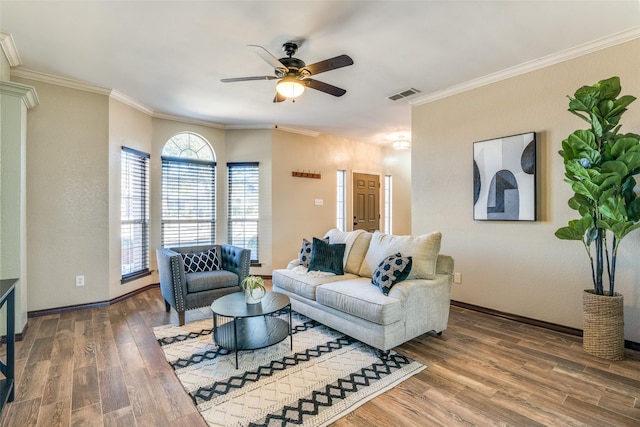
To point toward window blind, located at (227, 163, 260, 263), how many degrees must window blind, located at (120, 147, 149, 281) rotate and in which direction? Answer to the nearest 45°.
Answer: approximately 45° to its left

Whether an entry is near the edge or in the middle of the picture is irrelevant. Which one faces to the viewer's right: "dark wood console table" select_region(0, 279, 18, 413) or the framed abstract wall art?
the dark wood console table

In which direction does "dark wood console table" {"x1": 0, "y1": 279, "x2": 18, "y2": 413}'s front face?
to the viewer's right

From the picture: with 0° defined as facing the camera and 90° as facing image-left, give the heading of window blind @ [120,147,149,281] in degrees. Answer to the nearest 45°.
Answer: approximately 315°

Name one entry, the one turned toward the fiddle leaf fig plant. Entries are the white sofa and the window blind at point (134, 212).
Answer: the window blind

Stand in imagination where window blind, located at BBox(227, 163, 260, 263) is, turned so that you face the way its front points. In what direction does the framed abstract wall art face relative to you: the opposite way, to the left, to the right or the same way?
to the right

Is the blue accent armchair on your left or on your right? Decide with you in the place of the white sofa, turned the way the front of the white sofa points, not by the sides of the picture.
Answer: on your right

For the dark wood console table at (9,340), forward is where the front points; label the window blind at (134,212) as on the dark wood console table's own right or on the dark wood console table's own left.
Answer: on the dark wood console table's own left

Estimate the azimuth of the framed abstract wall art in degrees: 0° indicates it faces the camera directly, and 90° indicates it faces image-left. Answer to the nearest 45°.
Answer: approximately 45°

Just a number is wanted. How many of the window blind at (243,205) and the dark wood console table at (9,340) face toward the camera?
1

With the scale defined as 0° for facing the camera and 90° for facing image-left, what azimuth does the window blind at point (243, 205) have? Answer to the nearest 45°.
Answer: approximately 0°

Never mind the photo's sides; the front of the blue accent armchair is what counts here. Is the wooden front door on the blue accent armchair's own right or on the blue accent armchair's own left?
on the blue accent armchair's own left

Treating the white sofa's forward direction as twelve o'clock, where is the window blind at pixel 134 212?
The window blind is roughly at 2 o'clock from the white sofa.
